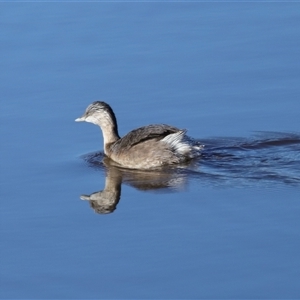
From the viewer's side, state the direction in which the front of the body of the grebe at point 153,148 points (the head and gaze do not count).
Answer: to the viewer's left
